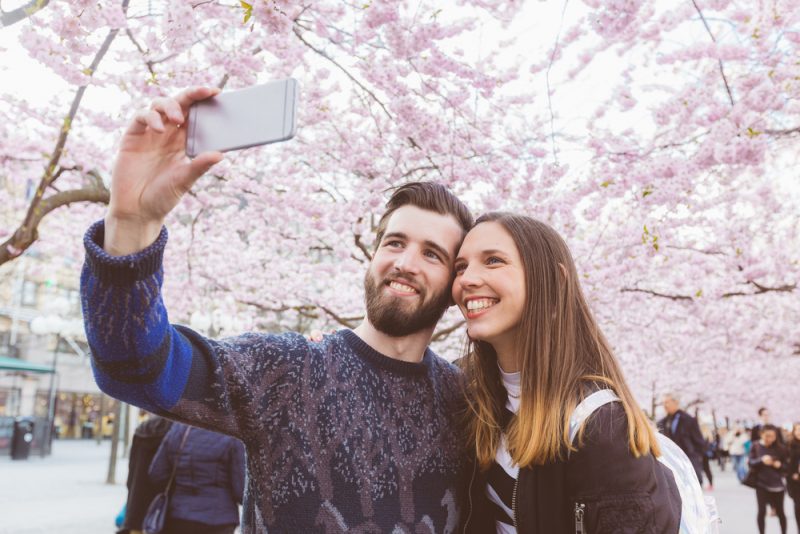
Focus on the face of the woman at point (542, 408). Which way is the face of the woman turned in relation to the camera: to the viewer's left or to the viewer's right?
to the viewer's left

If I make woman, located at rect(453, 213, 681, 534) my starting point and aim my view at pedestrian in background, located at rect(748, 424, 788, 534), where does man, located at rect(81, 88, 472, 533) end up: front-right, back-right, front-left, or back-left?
back-left

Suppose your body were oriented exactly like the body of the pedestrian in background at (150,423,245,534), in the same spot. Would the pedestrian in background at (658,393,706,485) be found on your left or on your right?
on your right

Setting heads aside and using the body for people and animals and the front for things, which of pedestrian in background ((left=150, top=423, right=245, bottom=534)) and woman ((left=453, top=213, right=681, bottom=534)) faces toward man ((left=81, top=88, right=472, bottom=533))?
the woman

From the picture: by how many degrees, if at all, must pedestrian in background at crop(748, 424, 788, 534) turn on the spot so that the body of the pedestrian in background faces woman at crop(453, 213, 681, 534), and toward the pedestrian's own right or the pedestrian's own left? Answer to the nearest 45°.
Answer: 0° — they already face them

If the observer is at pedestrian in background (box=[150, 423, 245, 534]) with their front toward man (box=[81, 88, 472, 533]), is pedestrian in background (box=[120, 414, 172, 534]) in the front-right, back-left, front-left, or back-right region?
back-right

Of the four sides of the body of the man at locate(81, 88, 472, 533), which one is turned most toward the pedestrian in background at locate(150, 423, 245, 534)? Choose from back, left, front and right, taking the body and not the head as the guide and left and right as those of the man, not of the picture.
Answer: back

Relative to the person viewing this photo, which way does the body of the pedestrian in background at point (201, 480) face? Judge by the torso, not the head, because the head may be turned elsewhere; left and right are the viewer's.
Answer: facing away from the viewer

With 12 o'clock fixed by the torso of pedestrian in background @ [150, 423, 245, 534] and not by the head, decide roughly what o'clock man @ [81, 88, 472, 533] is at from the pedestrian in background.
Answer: The man is roughly at 6 o'clock from the pedestrian in background.

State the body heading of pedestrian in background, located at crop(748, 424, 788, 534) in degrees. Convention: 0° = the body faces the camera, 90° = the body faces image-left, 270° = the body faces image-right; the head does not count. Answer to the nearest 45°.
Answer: approximately 0°
